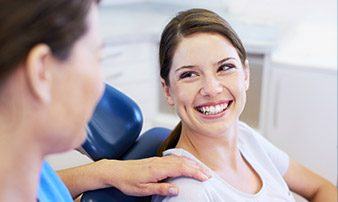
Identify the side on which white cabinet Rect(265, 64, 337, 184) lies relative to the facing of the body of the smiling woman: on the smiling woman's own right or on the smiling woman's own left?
on the smiling woman's own left

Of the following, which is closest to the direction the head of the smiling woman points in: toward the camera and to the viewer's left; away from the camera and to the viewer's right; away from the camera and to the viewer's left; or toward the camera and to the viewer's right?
toward the camera and to the viewer's left
